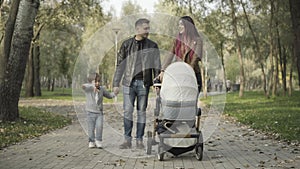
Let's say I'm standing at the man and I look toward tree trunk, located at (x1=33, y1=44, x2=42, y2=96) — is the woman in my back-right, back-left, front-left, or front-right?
back-right

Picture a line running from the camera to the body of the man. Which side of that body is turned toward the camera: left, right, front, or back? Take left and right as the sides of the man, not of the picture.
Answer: front

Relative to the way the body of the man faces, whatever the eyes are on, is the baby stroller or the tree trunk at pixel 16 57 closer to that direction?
the baby stroller

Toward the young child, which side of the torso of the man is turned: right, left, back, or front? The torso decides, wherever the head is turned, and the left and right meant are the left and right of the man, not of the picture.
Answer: right

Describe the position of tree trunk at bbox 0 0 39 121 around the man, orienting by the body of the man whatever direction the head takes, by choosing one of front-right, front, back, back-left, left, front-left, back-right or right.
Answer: back-right

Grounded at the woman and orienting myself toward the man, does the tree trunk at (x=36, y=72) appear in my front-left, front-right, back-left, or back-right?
front-right

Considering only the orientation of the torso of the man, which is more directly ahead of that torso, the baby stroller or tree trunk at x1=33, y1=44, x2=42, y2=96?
the baby stroller

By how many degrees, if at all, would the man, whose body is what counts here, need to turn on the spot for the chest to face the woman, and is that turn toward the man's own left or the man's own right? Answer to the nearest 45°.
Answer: approximately 45° to the man's own left
